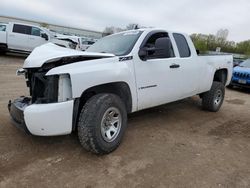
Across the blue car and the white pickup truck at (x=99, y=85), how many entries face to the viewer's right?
0

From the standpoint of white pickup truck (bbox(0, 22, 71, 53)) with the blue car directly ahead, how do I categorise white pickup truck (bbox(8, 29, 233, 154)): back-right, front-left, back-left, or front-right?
front-right

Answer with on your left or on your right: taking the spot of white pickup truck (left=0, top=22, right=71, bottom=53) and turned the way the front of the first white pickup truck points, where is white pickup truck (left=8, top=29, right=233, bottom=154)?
on your right

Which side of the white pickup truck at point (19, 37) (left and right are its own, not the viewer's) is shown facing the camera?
right

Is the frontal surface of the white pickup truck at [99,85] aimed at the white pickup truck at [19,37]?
no

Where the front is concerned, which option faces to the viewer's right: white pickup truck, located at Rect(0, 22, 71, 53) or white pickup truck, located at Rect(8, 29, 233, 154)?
the white pickup truck, located at Rect(0, 22, 71, 53)

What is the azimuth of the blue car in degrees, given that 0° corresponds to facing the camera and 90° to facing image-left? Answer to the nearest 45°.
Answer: approximately 45°

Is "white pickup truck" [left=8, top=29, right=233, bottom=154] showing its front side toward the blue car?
no

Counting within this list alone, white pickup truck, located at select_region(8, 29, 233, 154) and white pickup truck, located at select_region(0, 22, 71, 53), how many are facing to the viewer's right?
1

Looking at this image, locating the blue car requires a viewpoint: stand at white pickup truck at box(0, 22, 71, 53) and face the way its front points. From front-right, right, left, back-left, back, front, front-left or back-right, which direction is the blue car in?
front-right

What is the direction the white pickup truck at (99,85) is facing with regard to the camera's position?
facing the viewer and to the left of the viewer

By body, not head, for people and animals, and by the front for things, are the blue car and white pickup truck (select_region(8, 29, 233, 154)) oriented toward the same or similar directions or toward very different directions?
same or similar directions
